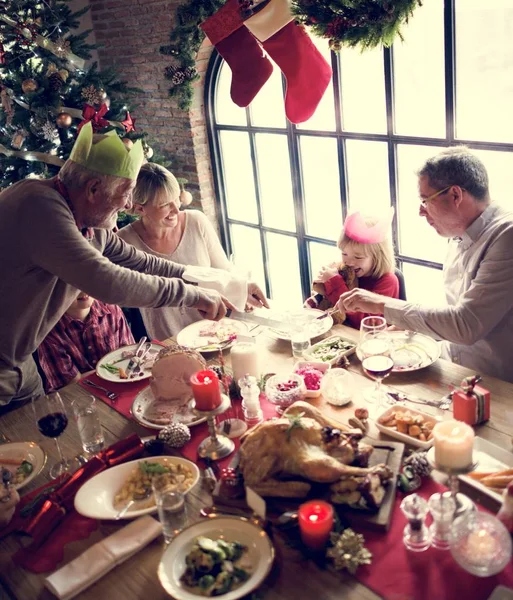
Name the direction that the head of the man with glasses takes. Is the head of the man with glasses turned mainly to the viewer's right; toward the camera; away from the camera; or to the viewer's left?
to the viewer's left

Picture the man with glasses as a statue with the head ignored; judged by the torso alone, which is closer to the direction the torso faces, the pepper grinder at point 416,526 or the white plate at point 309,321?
the white plate

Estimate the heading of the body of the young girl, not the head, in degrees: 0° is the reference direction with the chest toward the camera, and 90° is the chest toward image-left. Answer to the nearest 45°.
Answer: approximately 45°

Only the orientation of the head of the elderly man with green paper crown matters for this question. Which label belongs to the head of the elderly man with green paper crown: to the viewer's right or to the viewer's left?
to the viewer's right

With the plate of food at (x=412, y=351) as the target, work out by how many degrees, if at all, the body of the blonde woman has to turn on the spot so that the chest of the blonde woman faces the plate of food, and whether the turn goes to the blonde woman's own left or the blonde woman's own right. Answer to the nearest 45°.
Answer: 0° — they already face it

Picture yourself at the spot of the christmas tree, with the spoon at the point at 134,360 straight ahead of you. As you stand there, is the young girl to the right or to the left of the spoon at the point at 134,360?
left

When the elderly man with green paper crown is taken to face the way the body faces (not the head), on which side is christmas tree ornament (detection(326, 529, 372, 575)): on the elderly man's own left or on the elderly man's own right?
on the elderly man's own right

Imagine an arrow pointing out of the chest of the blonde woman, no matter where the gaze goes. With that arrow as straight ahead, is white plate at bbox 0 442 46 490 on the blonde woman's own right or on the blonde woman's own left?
on the blonde woman's own right

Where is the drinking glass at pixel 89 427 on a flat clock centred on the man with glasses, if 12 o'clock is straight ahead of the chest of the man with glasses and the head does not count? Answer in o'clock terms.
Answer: The drinking glass is roughly at 11 o'clock from the man with glasses.

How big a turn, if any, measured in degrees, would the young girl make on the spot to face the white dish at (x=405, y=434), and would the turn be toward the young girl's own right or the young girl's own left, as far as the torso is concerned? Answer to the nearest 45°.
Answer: approximately 45° to the young girl's own left

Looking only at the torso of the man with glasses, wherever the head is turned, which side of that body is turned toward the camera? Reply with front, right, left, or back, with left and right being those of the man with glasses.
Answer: left

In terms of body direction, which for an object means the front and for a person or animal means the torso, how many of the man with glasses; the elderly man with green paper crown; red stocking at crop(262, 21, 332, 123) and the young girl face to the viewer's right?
1

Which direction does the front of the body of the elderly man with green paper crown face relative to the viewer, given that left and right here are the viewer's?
facing to the right of the viewer
